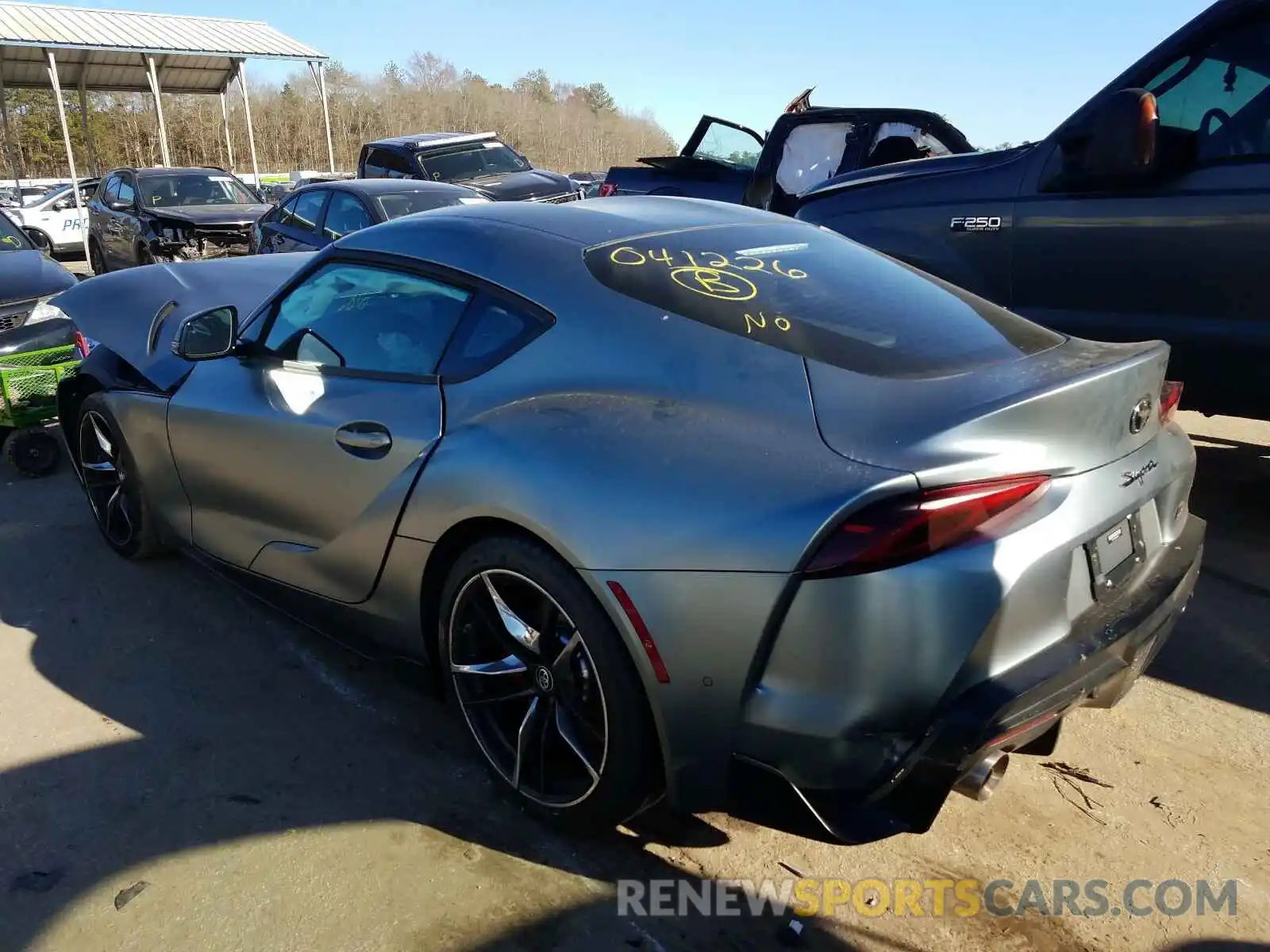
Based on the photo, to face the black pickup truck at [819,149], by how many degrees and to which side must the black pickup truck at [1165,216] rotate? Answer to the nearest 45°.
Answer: approximately 45° to its right

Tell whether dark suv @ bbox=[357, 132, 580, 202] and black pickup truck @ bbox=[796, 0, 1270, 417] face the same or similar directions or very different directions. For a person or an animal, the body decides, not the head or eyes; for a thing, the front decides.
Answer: very different directions

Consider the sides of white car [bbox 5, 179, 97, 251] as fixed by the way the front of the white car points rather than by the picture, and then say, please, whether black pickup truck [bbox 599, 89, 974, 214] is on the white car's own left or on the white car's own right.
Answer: on the white car's own left

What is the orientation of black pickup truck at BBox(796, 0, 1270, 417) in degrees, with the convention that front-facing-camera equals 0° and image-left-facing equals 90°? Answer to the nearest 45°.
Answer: approximately 90°

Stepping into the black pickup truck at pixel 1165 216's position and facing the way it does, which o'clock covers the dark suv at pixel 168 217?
The dark suv is roughly at 1 o'clock from the black pickup truck.
